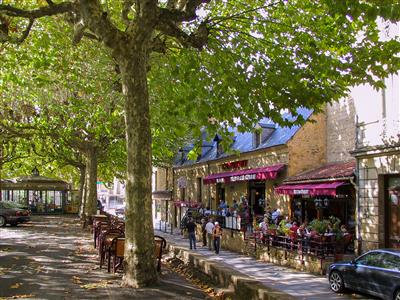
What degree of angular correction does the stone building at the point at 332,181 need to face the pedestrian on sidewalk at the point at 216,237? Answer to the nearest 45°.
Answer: approximately 45° to its right

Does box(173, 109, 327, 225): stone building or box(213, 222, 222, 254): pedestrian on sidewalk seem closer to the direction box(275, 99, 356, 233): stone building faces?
the pedestrian on sidewalk

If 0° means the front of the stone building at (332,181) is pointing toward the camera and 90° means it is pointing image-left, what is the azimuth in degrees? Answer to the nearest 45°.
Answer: approximately 45°

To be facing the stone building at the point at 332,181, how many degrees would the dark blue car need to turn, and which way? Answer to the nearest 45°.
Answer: approximately 45° to its right

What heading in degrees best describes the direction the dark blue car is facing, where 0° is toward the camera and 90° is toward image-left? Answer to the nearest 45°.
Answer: approximately 135°
